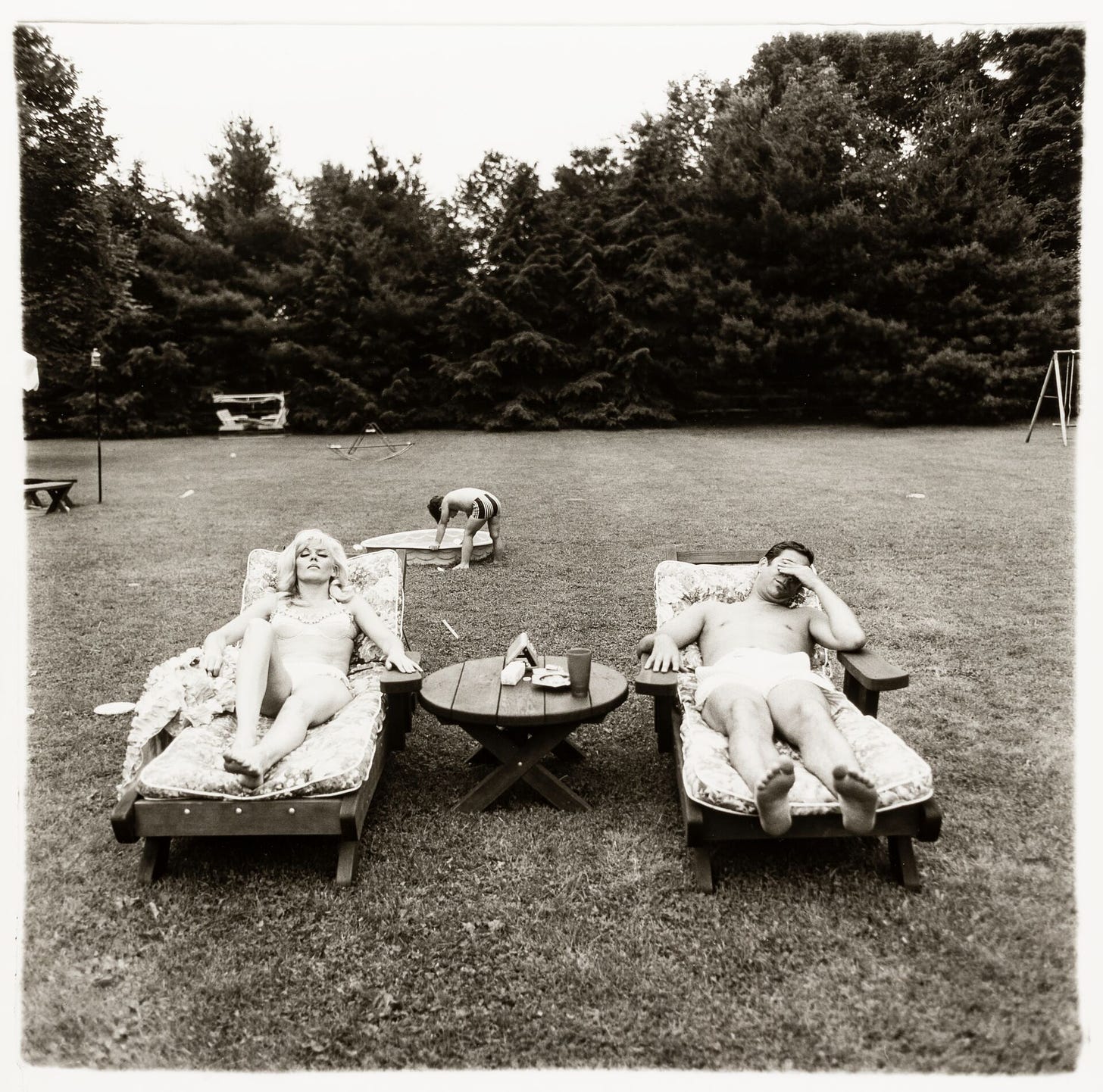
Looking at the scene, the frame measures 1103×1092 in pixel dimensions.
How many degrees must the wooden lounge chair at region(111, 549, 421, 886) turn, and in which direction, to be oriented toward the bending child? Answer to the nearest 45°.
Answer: approximately 180°

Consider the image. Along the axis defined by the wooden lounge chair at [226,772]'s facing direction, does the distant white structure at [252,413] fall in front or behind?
behind

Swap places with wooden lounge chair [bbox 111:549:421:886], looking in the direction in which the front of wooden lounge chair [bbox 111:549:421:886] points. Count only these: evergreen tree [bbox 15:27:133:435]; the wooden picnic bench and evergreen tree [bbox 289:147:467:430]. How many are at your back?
3

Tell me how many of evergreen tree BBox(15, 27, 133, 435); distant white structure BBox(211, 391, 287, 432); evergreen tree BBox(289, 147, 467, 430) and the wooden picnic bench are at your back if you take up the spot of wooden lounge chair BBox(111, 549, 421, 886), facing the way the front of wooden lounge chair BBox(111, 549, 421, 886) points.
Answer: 4

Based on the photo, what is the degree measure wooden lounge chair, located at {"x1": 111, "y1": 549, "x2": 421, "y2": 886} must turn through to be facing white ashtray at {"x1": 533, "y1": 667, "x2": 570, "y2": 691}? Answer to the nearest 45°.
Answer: approximately 90° to its left

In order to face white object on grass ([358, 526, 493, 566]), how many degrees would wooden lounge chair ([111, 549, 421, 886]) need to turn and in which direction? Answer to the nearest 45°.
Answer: approximately 180°

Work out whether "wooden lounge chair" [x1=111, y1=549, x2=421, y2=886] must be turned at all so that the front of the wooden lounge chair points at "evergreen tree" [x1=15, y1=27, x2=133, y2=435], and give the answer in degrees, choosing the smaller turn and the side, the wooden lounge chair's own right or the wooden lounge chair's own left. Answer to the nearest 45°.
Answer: approximately 180°

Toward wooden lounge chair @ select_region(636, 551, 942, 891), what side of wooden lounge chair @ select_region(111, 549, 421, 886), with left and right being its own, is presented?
left

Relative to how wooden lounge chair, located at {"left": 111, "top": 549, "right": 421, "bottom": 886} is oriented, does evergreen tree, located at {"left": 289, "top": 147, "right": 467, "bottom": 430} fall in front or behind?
behind

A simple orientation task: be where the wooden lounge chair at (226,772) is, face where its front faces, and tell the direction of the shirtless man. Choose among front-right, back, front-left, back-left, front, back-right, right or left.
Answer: left
